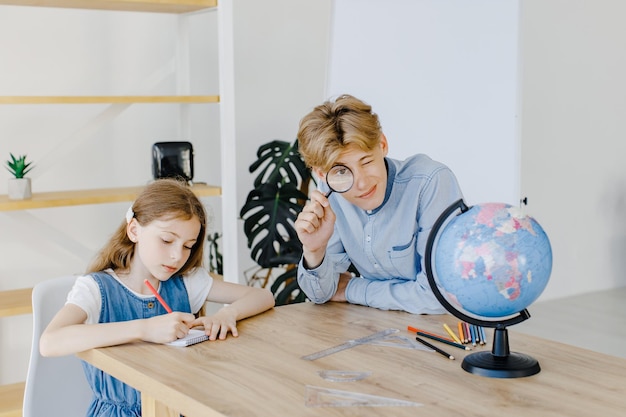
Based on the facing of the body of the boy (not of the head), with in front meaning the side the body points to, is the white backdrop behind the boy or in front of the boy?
behind

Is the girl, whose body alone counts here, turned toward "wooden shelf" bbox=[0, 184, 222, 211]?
no

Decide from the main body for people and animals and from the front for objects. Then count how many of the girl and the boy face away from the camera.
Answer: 0

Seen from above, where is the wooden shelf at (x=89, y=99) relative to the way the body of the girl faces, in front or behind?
behind

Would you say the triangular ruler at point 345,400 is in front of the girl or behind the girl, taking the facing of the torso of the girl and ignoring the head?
in front

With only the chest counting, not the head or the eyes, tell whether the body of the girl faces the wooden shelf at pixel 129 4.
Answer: no

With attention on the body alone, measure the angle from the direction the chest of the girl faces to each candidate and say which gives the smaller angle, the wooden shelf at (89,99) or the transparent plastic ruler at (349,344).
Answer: the transparent plastic ruler

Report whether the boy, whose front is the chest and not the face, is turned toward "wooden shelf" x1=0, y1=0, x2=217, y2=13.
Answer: no

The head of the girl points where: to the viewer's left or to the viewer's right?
to the viewer's right

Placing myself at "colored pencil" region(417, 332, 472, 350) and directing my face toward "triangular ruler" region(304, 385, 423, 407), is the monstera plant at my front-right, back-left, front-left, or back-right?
back-right

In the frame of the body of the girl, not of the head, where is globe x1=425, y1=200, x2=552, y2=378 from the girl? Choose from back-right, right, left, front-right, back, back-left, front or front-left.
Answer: front

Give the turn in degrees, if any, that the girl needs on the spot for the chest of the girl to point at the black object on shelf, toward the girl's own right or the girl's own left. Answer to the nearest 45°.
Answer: approximately 135° to the girl's own left

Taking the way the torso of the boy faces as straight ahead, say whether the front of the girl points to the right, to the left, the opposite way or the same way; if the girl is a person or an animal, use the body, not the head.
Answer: to the left

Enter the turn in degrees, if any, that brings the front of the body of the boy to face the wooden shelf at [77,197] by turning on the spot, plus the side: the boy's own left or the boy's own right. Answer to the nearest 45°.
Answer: approximately 90° to the boy's own right

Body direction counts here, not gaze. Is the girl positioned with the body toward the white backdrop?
no

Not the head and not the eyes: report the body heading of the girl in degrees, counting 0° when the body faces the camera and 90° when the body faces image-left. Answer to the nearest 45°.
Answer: approximately 315°

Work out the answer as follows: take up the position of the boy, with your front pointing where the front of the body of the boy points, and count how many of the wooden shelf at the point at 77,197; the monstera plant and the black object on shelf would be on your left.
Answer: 0

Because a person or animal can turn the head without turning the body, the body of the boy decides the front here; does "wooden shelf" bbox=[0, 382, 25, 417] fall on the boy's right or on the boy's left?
on the boy's right

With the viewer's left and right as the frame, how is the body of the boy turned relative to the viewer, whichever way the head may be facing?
facing the viewer and to the left of the viewer

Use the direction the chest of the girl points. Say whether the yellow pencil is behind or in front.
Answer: in front

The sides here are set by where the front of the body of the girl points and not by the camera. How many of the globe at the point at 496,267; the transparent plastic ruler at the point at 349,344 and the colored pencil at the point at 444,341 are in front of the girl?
3
